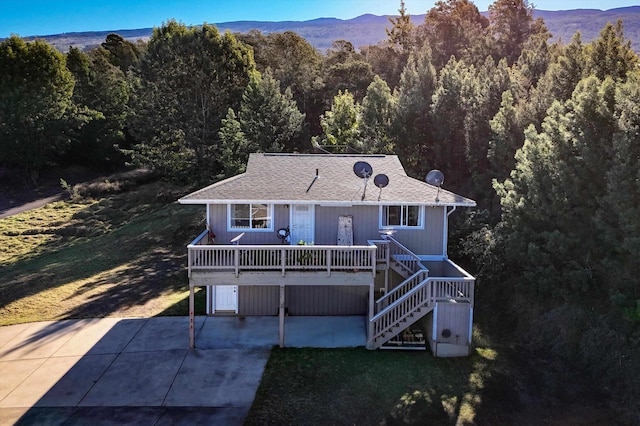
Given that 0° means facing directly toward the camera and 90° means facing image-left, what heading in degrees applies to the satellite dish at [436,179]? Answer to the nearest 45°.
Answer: approximately 45°

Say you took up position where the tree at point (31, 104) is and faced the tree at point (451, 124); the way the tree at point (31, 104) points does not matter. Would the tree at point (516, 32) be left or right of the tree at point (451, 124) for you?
left

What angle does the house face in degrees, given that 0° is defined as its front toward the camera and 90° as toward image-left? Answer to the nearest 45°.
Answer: approximately 0°

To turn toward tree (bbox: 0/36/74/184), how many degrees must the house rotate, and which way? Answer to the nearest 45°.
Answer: approximately 135° to its right

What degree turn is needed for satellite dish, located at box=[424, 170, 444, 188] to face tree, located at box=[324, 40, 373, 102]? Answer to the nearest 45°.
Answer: approximately 135° to its right

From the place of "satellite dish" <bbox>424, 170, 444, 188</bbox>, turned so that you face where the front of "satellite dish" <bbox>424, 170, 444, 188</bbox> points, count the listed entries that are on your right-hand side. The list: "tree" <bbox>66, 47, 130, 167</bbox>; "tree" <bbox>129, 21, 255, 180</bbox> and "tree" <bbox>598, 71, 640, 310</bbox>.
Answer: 2

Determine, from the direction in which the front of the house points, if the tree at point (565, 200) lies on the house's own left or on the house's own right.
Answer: on the house's own left

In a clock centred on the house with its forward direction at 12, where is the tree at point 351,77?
The tree is roughly at 6 o'clock from the house.

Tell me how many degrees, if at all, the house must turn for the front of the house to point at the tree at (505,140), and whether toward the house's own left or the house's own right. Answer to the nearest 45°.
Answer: approximately 135° to the house's own left
